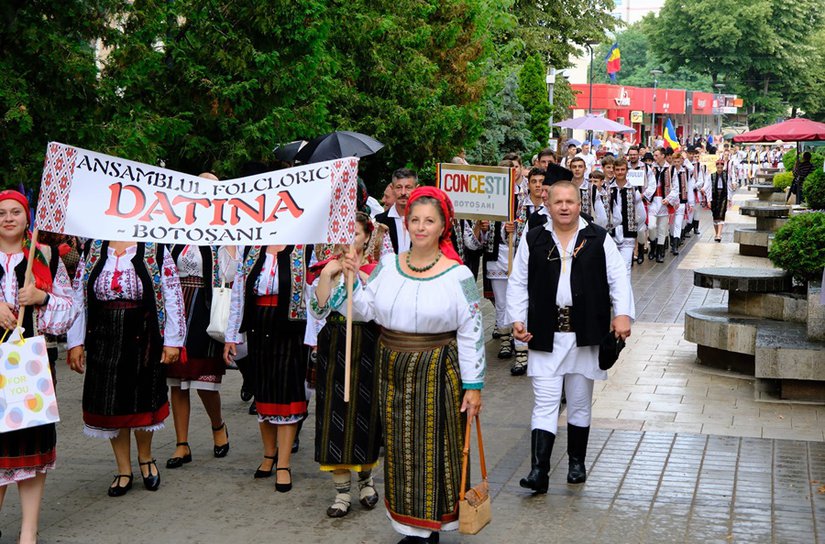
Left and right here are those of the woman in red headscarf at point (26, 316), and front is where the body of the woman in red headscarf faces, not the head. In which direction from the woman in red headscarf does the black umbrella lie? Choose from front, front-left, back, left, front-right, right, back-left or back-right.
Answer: back-left

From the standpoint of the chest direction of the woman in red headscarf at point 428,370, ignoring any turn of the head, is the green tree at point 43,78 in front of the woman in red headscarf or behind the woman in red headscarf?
behind

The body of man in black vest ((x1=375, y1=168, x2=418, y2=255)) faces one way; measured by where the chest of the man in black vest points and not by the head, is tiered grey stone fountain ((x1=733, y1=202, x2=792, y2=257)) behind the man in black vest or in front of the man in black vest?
behind

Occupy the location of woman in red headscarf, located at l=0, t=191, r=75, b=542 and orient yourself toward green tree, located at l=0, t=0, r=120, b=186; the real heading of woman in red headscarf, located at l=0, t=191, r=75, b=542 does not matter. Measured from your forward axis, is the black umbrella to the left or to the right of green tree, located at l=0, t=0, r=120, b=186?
right

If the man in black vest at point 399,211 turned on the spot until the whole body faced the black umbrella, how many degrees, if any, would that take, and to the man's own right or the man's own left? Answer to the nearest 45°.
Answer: approximately 135° to the man's own right

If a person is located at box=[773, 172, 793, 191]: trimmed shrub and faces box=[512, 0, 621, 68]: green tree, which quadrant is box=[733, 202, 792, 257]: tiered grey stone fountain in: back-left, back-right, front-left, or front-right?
back-left

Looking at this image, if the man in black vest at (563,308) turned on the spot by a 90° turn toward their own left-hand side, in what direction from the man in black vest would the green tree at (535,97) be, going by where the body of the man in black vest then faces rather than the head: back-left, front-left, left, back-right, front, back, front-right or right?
left

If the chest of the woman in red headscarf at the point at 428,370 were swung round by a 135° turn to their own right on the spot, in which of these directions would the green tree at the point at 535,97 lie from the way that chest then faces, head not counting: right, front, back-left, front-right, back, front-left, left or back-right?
front-right

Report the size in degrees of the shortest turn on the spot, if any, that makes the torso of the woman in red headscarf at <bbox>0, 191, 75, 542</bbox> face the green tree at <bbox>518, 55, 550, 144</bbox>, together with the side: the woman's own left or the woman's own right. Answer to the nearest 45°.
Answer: approximately 135° to the woman's own left
